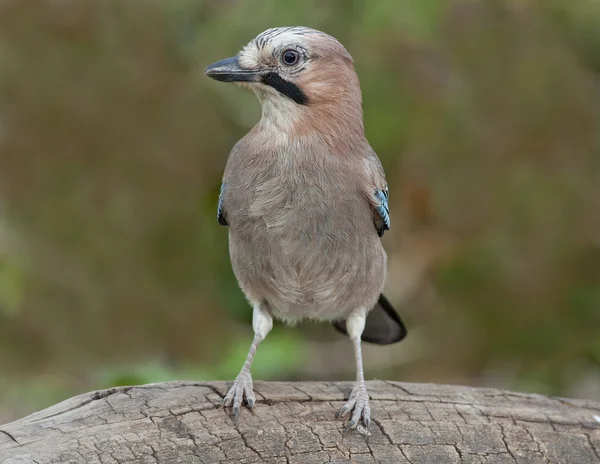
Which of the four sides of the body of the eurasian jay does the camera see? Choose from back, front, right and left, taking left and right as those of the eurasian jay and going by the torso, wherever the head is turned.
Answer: front
